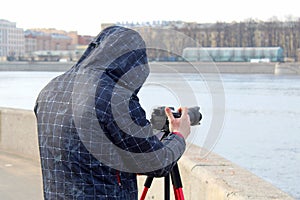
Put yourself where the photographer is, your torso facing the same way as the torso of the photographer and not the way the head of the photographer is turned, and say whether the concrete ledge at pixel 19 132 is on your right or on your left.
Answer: on your left

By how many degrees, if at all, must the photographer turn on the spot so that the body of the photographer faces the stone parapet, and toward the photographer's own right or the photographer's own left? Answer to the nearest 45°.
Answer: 0° — they already face it

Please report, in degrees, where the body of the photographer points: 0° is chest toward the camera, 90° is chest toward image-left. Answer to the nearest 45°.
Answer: approximately 225°
